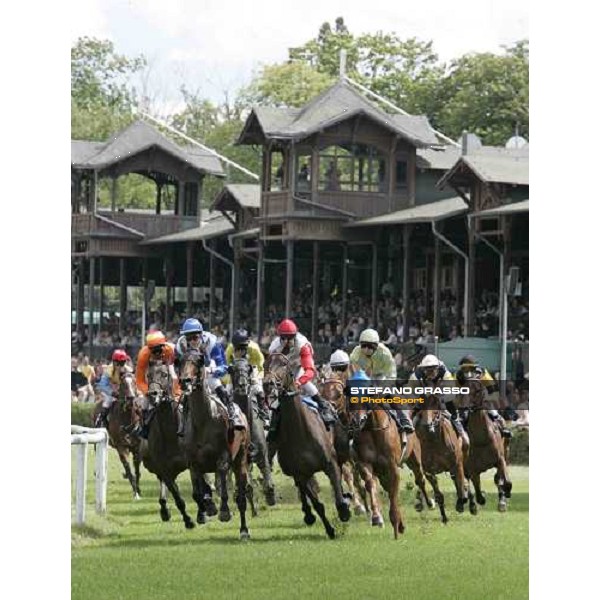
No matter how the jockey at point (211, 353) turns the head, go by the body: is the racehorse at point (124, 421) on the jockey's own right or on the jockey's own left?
on the jockey's own right

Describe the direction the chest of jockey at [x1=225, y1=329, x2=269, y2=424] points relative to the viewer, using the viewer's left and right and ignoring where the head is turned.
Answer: facing the viewer

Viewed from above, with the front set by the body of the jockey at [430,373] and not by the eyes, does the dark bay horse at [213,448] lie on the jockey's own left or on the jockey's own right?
on the jockey's own right

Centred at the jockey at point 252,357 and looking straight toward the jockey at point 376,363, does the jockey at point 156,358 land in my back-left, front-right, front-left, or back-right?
back-right

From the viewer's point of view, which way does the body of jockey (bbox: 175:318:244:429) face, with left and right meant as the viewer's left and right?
facing the viewer and to the left of the viewer

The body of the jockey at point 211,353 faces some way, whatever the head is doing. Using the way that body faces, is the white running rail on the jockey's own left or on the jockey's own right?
on the jockey's own right

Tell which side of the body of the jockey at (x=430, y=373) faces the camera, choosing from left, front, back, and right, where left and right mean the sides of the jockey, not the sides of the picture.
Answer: front

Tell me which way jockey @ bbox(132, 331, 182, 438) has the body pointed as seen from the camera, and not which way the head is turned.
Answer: toward the camera

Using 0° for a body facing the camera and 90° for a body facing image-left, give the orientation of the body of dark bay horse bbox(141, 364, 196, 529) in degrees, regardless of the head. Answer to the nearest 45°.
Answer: approximately 0°
